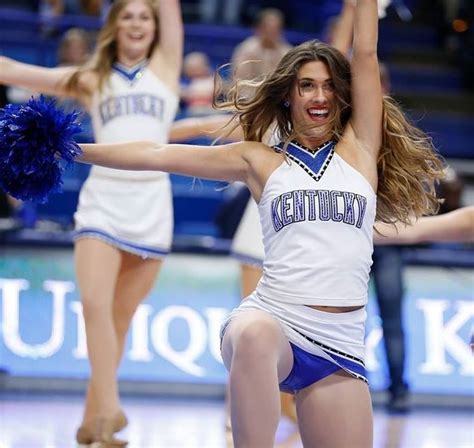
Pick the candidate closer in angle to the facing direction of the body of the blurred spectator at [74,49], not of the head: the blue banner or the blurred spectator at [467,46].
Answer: the blue banner

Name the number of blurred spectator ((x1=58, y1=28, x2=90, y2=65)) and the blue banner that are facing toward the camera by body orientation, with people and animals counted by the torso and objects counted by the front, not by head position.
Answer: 2

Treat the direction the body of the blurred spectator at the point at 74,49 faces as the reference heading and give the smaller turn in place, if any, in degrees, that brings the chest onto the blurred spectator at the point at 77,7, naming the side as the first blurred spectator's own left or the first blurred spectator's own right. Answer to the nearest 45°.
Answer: approximately 180°

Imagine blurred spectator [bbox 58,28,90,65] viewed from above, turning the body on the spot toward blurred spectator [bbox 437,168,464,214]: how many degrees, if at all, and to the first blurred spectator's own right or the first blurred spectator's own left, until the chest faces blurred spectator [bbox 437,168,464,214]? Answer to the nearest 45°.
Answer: approximately 45° to the first blurred spectator's own left

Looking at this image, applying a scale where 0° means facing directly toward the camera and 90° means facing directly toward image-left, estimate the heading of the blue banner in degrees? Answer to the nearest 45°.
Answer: approximately 0°

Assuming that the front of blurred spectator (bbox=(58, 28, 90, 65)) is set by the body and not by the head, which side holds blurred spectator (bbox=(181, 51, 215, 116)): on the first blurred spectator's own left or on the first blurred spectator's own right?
on the first blurred spectator's own left

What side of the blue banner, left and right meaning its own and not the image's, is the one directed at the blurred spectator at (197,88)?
back
